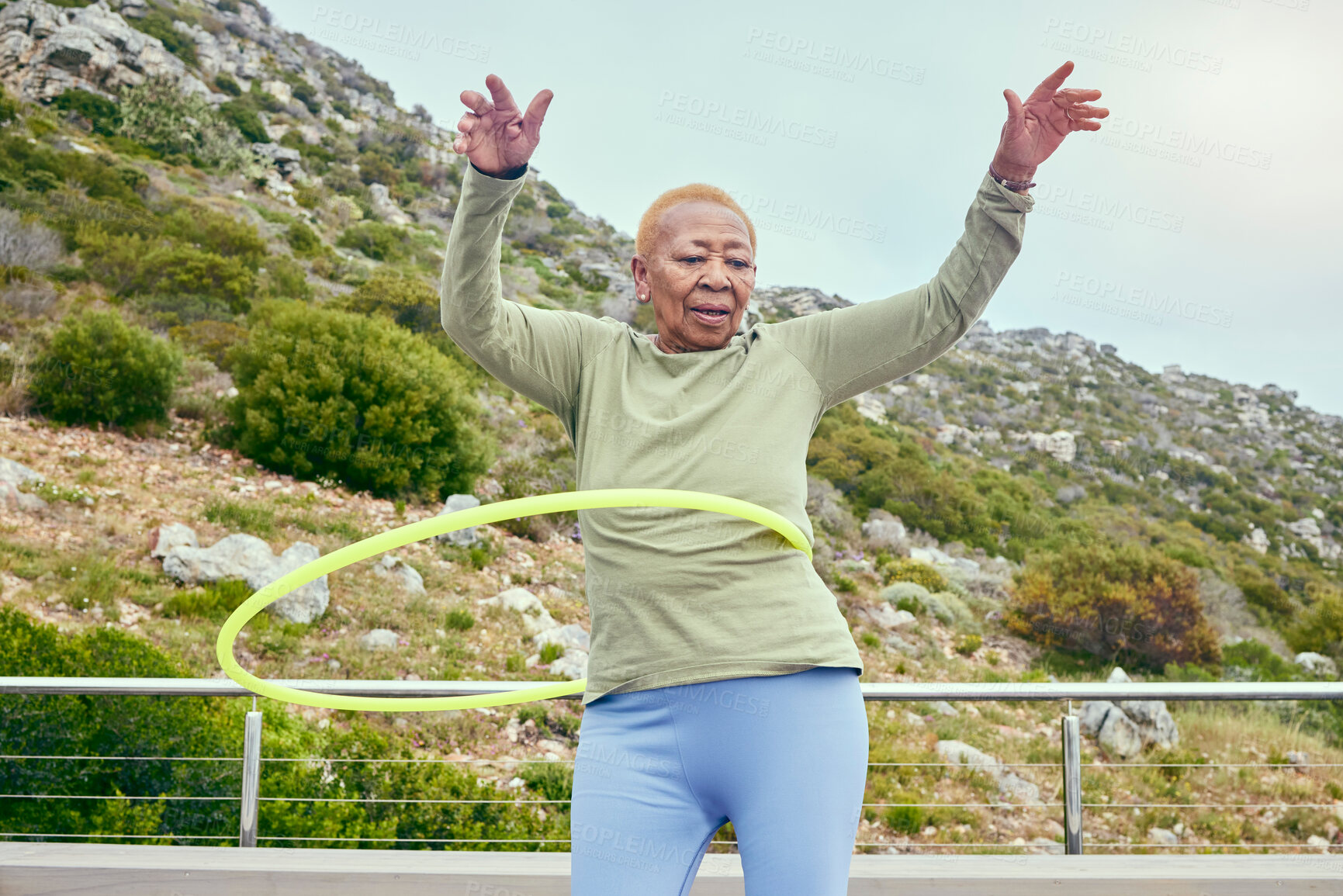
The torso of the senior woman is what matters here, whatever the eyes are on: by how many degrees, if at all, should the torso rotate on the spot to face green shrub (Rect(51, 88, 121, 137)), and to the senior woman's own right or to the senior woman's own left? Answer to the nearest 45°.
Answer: approximately 135° to the senior woman's own right

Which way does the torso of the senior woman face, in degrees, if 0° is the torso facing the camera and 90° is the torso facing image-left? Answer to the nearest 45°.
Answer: approximately 0°

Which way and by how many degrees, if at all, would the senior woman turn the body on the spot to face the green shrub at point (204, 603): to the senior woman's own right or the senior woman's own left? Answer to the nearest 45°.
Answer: approximately 135° to the senior woman's own right

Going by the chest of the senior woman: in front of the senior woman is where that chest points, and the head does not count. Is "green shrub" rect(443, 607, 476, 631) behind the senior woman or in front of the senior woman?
behind

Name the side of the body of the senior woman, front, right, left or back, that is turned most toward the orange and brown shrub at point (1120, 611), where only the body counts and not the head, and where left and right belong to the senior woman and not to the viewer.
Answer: back

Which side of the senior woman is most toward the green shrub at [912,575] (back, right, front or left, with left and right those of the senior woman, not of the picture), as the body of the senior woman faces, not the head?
back
